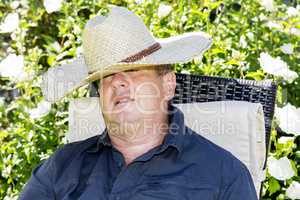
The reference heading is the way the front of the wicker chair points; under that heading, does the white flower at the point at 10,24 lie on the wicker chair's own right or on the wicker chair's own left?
on the wicker chair's own right

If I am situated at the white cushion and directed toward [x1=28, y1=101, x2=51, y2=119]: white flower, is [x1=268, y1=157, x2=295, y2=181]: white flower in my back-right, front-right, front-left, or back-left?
back-right

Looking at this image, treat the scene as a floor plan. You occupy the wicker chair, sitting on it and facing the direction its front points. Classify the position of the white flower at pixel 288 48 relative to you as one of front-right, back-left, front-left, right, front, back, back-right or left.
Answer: back-left

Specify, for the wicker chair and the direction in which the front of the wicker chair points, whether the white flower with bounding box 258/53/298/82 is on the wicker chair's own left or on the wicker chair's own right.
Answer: on the wicker chair's own left

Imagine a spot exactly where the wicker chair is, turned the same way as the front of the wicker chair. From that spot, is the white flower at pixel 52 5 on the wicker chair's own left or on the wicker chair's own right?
on the wicker chair's own right

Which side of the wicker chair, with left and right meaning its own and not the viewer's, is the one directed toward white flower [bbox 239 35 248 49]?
back

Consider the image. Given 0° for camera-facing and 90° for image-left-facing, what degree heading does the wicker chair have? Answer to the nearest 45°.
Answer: approximately 0°
